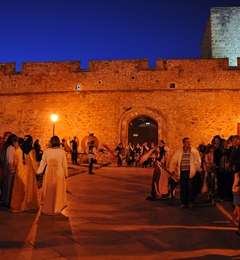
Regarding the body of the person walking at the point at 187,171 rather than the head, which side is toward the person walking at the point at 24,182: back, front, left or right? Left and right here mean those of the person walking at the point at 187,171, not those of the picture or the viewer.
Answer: right

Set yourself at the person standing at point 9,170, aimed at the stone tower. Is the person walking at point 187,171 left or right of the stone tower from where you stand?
right

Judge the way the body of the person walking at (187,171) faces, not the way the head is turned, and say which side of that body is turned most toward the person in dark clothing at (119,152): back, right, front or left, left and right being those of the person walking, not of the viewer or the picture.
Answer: back

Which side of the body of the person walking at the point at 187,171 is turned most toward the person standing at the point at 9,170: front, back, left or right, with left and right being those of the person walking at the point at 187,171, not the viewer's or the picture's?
right

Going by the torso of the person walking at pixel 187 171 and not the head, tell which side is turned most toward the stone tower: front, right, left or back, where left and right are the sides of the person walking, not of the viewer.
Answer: back

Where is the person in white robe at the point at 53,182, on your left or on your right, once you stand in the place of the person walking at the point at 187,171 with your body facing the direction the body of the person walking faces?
on your right

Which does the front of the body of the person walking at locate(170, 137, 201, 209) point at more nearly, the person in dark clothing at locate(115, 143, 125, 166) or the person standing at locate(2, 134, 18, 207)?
the person standing

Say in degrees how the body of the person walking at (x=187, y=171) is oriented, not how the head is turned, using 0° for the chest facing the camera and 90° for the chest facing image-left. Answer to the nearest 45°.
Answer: approximately 0°

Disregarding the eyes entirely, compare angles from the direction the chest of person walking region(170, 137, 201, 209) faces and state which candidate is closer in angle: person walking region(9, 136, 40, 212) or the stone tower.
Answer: the person walking

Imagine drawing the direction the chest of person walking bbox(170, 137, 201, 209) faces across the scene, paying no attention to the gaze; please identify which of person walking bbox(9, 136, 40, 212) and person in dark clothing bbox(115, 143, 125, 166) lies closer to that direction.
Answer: the person walking
